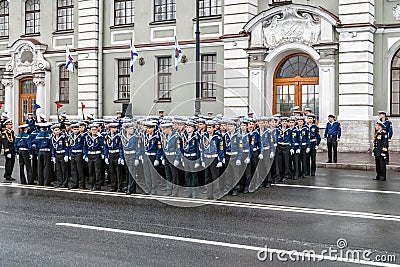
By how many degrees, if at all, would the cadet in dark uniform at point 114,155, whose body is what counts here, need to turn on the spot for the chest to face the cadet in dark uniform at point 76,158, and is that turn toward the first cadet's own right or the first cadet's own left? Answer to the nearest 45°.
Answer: approximately 135° to the first cadet's own right

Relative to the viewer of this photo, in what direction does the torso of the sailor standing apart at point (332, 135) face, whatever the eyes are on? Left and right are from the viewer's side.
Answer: facing the viewer

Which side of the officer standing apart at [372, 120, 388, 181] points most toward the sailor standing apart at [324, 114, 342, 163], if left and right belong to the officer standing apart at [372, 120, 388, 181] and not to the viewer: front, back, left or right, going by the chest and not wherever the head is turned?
right

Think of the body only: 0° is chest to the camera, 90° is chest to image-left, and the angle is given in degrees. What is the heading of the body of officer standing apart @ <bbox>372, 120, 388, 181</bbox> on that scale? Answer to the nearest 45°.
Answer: approximately 45°

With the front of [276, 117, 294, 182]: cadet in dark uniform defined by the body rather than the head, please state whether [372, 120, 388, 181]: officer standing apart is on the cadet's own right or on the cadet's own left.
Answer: on the cadet's own left

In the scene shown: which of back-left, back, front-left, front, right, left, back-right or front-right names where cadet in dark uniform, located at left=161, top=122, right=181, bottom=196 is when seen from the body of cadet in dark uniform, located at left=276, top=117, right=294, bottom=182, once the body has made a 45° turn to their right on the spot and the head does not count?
front

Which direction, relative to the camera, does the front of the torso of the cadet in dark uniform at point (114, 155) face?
toward the camera

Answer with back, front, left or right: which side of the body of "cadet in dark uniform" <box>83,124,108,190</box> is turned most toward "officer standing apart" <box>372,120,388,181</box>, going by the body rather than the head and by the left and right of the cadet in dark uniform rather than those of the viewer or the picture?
left

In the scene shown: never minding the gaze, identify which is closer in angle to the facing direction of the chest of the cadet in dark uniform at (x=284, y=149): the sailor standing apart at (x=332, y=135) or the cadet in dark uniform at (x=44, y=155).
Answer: the cadet in dark uniform

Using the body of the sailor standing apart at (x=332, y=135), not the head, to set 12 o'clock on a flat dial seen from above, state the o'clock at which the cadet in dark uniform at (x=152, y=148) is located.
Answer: The cadet in dark uniform is roughly at 1 o'clock from the sailor standing apart.

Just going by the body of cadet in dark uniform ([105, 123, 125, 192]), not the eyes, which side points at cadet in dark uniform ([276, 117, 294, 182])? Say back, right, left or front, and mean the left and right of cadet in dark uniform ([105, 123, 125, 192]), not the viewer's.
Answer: left
